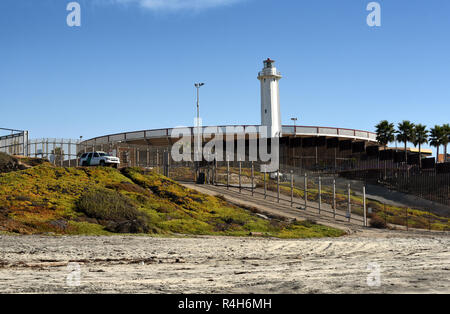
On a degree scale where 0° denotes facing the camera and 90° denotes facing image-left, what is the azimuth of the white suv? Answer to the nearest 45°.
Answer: approximately 315°
